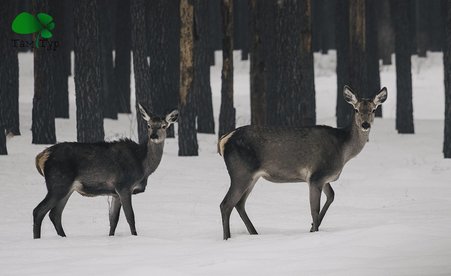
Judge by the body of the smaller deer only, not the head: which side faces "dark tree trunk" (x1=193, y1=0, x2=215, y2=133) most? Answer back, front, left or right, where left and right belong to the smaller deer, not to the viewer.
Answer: left

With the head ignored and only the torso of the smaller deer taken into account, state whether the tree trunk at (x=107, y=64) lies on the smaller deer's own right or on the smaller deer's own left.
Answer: on the smaller deer's own left

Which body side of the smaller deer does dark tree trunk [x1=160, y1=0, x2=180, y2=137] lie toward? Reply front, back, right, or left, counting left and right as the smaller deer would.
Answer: left

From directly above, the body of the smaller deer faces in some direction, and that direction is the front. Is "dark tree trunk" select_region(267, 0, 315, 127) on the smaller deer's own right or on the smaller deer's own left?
on the smaller deer's own left

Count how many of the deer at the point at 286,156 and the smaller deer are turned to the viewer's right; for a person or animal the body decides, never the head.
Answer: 2

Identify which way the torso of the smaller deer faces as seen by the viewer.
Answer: to the viewer's right

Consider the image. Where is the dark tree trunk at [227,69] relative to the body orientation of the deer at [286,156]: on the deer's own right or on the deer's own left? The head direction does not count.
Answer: on the deer's own left

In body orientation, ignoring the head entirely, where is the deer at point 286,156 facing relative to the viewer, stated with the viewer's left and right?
facing to the right of the viewer
